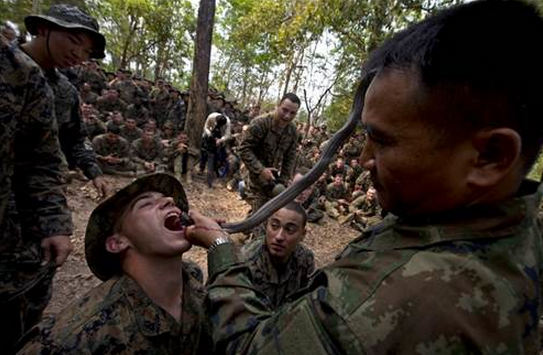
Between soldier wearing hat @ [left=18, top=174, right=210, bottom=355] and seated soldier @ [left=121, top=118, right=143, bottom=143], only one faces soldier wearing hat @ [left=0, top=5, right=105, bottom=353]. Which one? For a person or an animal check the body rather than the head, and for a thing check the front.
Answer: the seated soldier

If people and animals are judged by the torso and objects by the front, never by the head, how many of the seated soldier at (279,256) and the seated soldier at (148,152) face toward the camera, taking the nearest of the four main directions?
2

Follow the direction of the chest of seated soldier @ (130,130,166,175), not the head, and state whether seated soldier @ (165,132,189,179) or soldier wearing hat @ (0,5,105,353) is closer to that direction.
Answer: the soldier wearing hat

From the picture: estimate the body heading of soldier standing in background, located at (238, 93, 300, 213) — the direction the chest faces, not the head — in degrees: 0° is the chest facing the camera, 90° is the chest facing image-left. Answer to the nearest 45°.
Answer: approximately 315°

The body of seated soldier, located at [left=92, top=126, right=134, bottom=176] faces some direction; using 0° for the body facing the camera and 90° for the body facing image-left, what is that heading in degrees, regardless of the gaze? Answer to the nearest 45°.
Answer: approximately 0°
